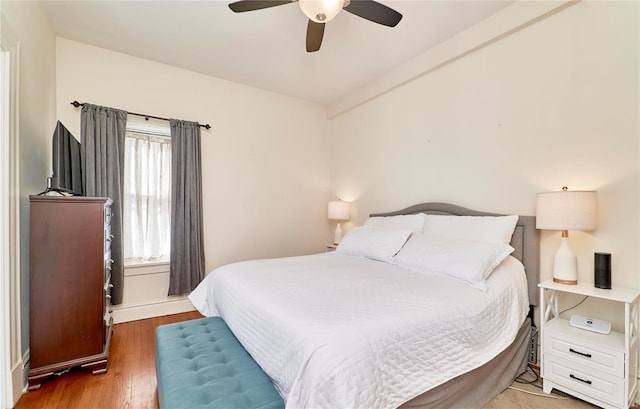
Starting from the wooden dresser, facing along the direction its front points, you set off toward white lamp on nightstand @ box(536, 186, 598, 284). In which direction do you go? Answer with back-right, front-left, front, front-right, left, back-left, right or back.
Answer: front-right

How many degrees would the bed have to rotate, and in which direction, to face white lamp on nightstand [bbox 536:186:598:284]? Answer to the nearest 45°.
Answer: approximately 180°

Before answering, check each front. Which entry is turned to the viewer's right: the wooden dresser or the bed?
the wooden dresser

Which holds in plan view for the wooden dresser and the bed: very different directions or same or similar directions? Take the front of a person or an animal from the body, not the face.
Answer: very different directions

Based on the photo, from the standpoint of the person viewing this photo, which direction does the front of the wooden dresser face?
facing to the right of the viewer

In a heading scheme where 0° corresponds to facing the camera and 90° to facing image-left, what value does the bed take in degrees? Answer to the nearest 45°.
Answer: approximately 45°
